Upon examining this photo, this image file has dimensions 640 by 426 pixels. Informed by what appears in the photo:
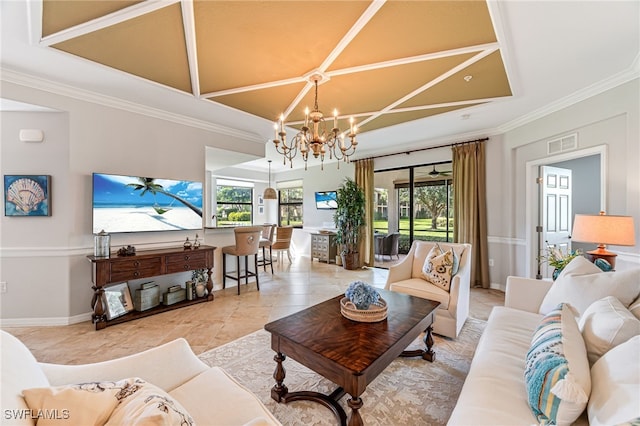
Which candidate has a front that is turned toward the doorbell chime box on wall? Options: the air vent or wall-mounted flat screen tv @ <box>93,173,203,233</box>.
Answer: the air vent

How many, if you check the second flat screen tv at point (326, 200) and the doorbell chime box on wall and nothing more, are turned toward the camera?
2

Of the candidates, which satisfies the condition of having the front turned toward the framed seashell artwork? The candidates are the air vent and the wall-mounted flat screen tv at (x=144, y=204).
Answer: the air vent

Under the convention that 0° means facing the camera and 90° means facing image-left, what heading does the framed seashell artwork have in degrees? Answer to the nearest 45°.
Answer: approximately 0°

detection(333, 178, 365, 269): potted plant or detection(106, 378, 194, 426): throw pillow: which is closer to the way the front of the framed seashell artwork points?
the throw pillow

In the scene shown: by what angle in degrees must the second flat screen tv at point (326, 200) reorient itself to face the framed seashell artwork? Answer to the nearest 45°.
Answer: approximately 45° to its right

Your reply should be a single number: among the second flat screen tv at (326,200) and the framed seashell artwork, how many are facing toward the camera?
2

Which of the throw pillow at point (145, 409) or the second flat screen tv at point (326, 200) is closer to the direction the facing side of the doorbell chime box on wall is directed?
the throw pillow

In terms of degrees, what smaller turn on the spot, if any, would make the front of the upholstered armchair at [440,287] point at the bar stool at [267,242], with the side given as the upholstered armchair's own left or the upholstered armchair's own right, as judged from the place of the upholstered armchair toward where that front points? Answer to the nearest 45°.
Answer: approximately 90° to the upholstered armchair's own right
